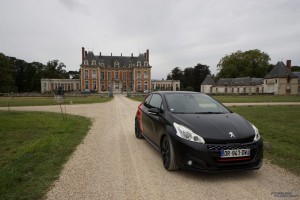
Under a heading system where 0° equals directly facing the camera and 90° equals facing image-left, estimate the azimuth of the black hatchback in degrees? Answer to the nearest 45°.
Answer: approximately 315°
